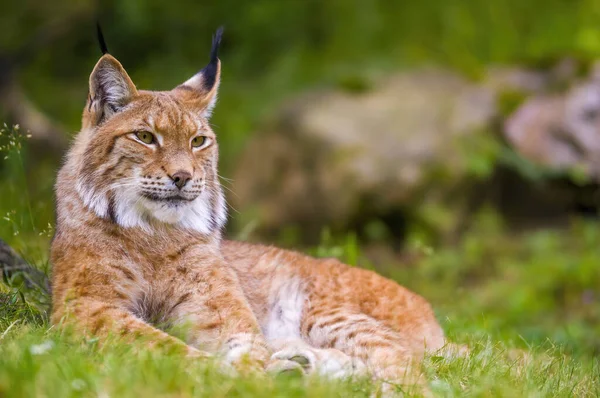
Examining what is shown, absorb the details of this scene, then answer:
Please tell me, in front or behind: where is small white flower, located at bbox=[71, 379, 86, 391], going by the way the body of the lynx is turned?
in front

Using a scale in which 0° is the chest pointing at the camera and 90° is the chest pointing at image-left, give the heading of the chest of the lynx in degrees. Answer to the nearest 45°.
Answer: approximately 45°

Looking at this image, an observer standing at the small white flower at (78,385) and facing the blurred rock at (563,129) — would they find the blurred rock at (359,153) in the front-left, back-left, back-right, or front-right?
front-left

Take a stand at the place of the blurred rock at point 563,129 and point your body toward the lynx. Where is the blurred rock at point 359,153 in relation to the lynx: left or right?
right

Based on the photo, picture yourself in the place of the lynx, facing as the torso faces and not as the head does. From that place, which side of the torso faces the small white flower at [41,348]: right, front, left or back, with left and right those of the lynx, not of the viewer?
front

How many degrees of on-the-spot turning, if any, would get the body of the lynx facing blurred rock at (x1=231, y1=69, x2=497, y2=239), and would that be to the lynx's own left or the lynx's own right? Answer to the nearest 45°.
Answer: approximately 135° to the lynx's own right

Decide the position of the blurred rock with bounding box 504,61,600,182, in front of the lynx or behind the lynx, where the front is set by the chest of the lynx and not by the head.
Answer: behind

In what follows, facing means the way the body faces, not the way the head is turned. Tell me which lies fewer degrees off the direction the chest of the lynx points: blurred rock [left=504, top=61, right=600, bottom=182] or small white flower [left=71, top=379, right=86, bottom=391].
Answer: the small white flower

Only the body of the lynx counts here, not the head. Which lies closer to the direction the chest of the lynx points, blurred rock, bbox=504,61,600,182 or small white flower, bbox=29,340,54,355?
the small white flower

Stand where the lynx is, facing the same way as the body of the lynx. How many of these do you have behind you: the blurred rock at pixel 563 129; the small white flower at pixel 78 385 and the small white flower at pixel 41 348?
1
